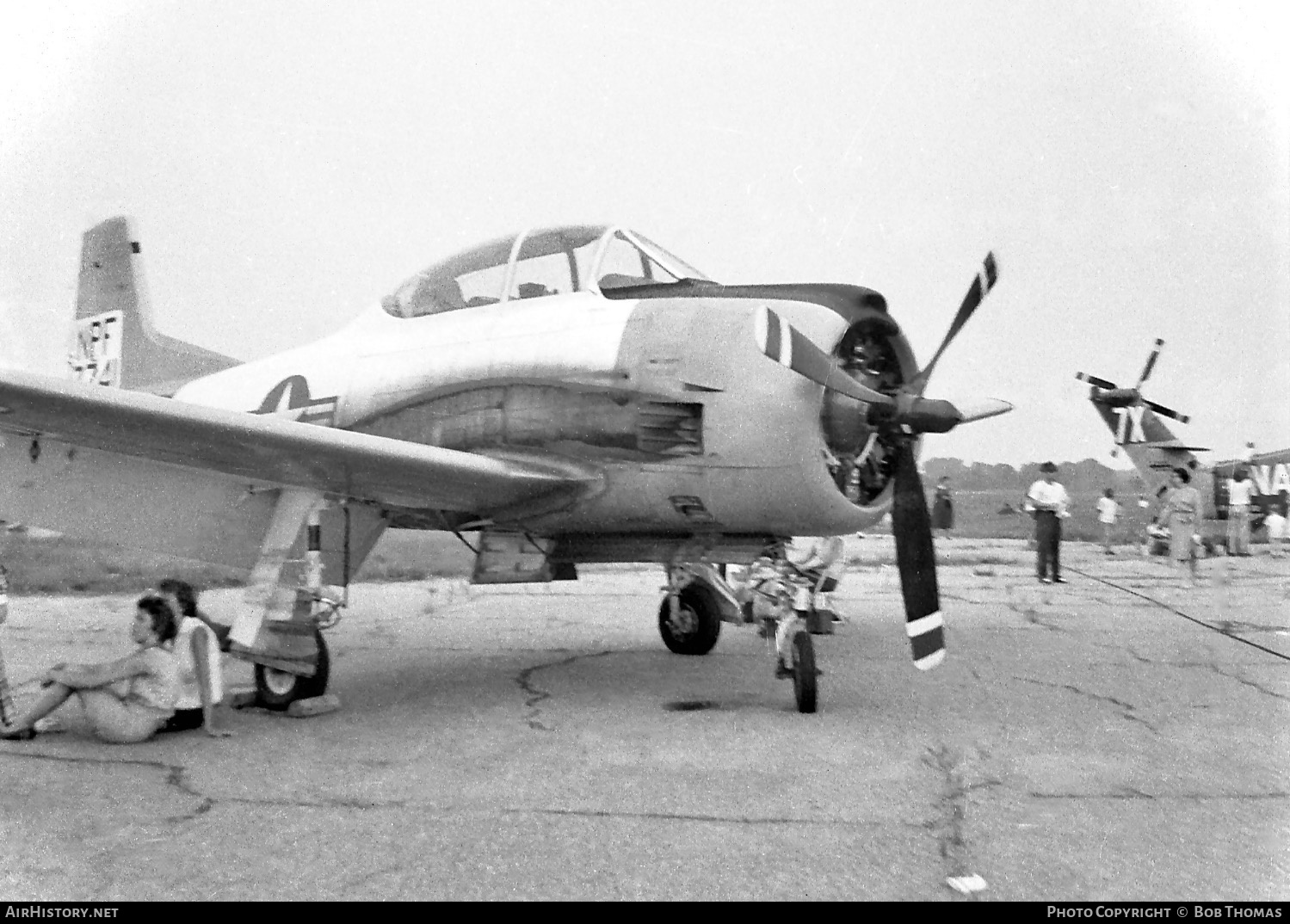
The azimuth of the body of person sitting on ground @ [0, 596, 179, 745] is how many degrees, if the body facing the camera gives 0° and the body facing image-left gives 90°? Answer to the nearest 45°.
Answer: approximately 90°

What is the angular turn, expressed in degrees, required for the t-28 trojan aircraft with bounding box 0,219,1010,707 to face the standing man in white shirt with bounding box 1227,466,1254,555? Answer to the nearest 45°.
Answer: approximately 90° to its left

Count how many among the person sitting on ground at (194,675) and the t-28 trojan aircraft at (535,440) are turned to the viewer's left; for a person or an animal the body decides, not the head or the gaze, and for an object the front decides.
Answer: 1

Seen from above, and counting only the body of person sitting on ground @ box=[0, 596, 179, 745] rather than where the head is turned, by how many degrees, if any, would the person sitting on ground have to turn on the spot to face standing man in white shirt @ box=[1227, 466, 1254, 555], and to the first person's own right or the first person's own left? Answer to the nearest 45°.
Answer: approximately 180°

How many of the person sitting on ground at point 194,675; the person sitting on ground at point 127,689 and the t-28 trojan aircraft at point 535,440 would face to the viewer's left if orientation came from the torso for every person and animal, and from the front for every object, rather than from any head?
2

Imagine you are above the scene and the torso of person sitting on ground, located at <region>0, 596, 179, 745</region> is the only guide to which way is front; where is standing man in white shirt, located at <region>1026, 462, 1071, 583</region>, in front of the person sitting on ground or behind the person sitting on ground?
behind

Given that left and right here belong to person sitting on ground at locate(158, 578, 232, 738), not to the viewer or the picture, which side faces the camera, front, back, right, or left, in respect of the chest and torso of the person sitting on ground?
left
